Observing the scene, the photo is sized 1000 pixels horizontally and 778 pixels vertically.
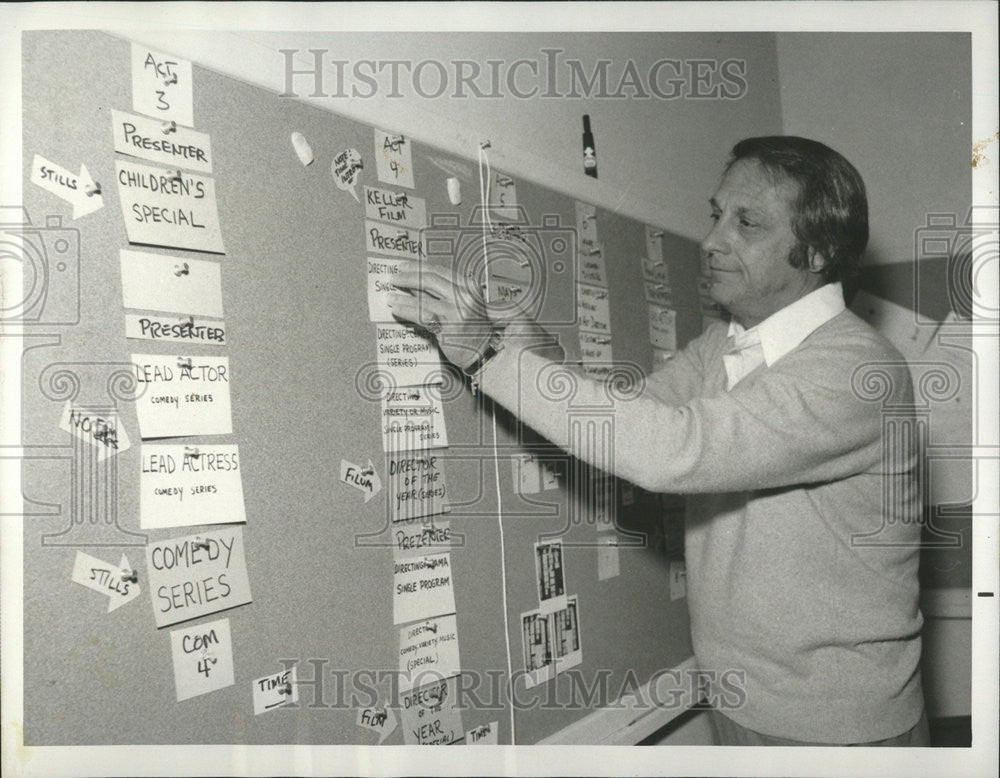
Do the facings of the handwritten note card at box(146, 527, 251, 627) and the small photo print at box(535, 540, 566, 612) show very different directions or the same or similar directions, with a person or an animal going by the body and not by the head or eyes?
same or similar directions

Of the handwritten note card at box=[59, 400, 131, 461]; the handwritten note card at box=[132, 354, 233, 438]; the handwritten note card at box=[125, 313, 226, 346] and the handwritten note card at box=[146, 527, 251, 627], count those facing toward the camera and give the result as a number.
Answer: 4

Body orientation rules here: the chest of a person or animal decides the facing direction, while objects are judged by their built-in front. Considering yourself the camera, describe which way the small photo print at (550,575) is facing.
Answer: facing the viewer and to the right of the viewer

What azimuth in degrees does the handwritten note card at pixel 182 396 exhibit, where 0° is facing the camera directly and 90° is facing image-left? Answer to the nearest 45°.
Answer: approximately 0°

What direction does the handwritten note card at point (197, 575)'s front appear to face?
toward the camera

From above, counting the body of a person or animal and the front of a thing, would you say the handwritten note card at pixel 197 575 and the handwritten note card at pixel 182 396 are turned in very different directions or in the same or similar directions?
same or similar directions

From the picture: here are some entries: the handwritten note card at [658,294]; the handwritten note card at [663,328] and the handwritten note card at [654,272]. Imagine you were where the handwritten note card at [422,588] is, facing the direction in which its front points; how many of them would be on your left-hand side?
3

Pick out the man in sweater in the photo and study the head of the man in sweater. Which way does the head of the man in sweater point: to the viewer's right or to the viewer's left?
to the viewer's left

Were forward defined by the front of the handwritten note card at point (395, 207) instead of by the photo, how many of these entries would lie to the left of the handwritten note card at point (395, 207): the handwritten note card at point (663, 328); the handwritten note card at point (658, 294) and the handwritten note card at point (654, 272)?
3

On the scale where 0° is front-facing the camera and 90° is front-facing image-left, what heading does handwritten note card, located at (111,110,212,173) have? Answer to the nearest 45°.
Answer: approximately 315°

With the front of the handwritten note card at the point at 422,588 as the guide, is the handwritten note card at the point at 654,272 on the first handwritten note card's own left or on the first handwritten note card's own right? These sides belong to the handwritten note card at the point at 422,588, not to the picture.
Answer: on the first handwritten note card's own left
